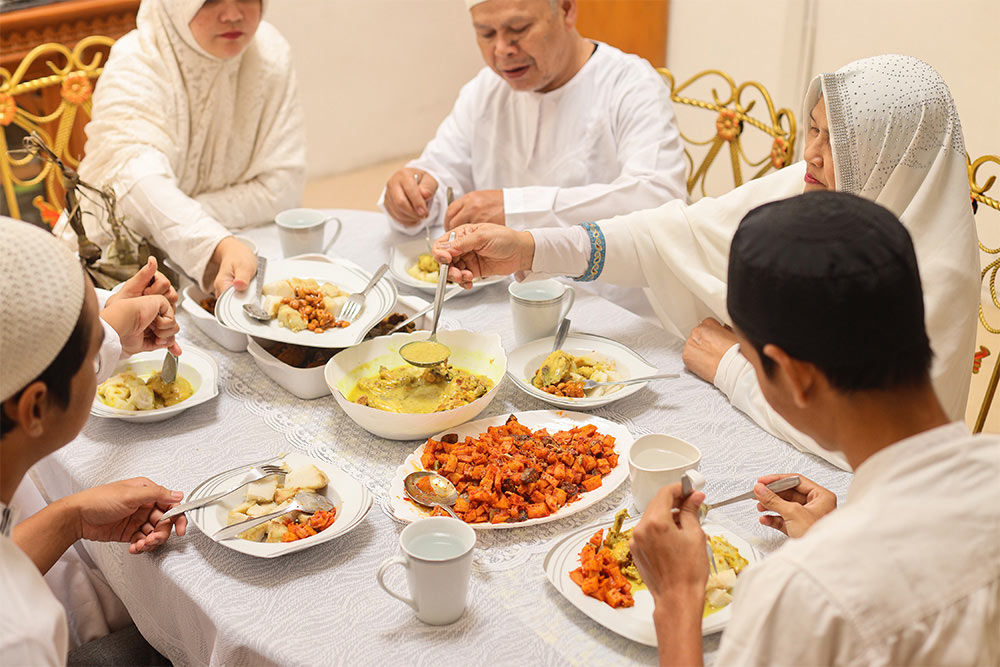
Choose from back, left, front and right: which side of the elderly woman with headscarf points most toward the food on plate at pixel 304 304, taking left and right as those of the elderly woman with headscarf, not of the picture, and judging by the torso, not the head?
front

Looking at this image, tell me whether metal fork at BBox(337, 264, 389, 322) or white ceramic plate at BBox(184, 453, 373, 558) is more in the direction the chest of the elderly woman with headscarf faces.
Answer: the metal fork

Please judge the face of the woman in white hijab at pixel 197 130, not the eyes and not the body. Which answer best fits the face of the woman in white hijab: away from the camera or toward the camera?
toward the camera

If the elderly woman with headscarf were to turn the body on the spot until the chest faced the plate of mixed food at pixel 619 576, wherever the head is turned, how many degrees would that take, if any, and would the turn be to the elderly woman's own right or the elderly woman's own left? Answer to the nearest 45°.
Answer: approximately 45° to the elderly woman's own left

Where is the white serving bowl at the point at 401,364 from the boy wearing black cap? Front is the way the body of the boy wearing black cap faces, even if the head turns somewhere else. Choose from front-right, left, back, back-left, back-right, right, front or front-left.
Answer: front

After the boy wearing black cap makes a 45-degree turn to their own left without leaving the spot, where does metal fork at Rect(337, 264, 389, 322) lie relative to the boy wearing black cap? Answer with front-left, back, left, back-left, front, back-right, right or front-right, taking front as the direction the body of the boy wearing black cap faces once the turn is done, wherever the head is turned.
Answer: front-right

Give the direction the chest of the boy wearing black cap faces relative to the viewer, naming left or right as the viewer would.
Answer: facing away from the viewer and to the left of the viewer

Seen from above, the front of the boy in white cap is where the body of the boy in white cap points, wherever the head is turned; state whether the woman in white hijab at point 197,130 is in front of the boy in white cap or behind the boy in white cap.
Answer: in front

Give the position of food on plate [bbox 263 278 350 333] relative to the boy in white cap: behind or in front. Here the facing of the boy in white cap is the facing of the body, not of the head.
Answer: in front

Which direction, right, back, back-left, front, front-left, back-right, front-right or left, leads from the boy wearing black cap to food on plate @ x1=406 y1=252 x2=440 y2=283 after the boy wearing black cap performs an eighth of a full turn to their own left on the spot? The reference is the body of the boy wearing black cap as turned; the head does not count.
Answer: front-right

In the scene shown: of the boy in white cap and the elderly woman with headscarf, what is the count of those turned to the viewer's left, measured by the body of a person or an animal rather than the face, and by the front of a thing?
1

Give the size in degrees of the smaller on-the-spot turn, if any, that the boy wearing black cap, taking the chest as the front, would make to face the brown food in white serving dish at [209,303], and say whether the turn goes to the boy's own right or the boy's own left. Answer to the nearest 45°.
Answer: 0° — they already face it

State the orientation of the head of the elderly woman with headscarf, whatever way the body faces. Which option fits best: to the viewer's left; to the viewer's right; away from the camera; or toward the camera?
to the viewer's left

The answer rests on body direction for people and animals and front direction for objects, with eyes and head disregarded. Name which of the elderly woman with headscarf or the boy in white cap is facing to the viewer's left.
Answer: the elderly woman with headscarf

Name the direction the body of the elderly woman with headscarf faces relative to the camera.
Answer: to the viewer's left
